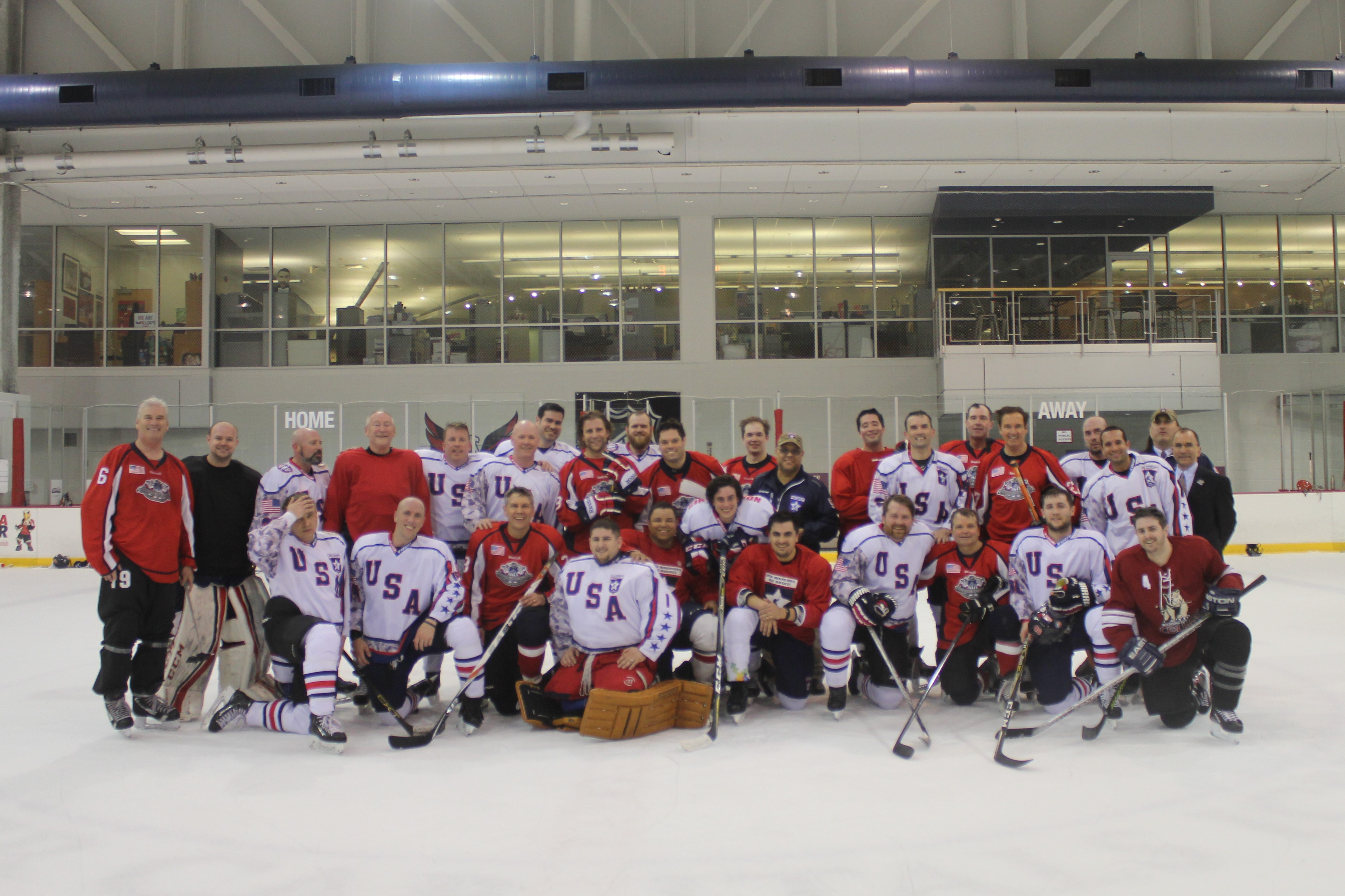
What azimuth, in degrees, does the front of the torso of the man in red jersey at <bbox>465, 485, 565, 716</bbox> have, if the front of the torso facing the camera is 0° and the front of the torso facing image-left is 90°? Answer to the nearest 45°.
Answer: approximately 0°

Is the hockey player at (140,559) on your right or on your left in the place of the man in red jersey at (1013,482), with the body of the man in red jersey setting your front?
on your right

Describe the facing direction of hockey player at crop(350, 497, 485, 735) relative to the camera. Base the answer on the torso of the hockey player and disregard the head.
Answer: toward the camera

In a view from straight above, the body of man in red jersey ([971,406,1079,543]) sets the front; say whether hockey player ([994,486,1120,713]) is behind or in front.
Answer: in front

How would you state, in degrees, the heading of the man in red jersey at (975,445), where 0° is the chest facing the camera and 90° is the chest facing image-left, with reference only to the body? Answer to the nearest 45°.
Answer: approximately 0°

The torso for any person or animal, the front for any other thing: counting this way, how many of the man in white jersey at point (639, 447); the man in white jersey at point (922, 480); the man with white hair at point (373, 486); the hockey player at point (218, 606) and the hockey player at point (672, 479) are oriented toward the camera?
5

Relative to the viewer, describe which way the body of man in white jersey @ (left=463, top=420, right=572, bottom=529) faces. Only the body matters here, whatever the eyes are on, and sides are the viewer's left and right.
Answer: facing the viewer

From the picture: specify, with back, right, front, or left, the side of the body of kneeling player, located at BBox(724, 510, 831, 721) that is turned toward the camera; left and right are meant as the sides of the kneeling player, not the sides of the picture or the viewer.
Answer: front

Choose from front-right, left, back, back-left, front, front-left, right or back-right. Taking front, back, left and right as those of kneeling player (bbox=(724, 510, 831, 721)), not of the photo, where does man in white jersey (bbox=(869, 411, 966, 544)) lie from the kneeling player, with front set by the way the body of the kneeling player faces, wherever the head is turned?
back-left

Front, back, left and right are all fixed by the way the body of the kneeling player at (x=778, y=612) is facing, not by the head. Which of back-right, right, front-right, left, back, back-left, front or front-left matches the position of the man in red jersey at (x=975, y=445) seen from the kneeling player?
back-left

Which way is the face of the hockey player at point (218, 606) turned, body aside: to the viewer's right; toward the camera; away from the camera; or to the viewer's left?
toward the camera

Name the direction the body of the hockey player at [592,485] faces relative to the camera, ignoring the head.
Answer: toward the camera

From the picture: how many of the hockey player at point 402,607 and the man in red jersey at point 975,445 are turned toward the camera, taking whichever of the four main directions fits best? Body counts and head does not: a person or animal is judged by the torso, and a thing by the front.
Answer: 2

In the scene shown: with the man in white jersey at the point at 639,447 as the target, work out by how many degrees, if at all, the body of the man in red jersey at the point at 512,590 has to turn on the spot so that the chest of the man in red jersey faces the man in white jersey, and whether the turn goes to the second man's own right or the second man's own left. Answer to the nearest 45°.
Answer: approximately 135° to the second man's own left

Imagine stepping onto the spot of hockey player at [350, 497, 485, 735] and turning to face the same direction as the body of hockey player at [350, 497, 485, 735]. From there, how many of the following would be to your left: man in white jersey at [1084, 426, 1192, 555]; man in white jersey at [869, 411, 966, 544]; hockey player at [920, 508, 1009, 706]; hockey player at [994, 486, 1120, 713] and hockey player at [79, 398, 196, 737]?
4

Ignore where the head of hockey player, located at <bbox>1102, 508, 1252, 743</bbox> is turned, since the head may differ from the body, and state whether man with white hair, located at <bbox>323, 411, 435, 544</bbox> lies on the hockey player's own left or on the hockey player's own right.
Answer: on the hockey player's own right
